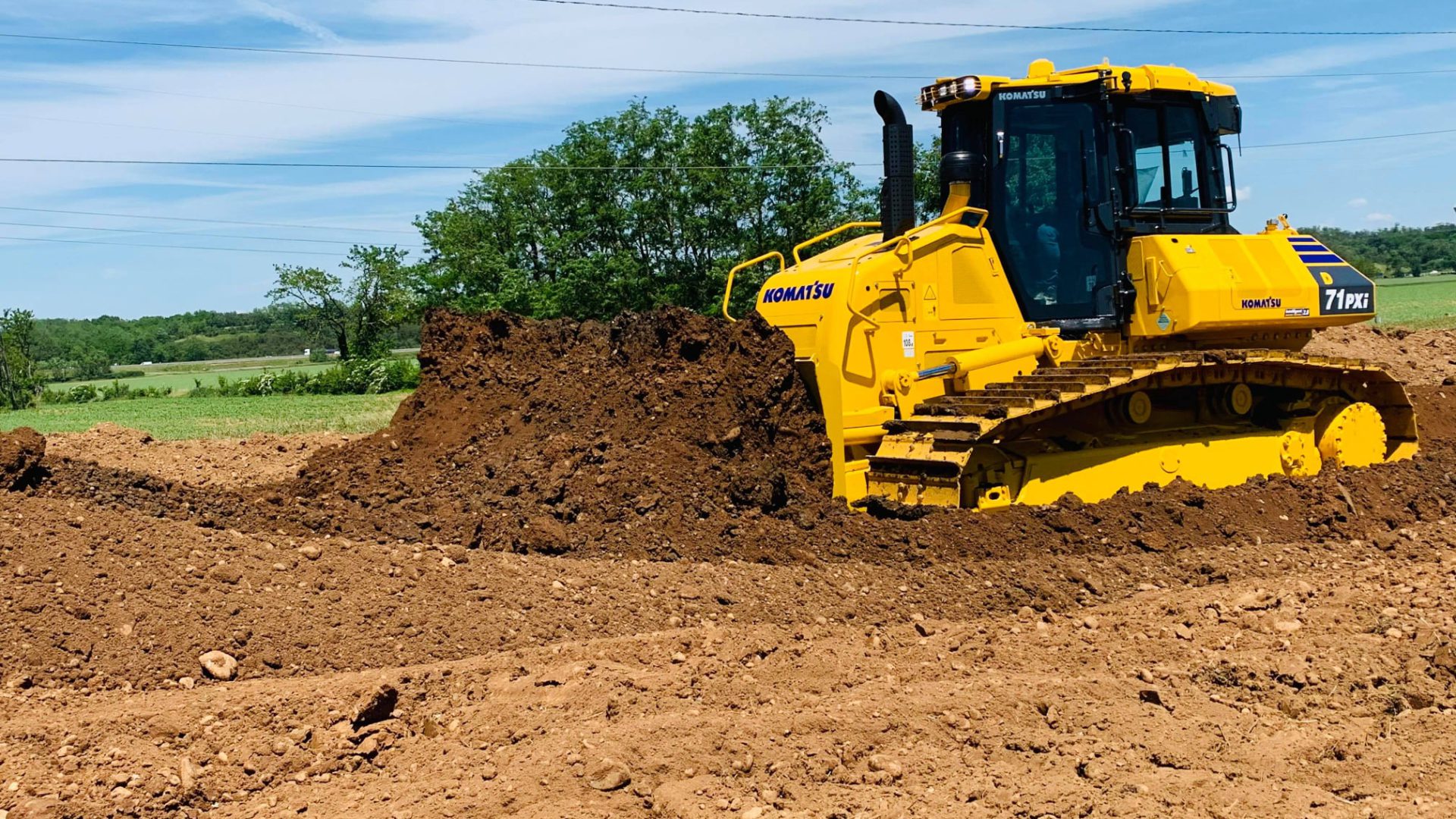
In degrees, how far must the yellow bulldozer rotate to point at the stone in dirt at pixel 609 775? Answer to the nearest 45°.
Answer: approximately 45° to its left

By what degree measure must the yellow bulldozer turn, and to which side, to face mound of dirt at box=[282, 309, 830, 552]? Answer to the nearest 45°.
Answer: approximately 45° to its right

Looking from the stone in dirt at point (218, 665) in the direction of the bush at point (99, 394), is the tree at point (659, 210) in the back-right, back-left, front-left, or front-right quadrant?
front-right

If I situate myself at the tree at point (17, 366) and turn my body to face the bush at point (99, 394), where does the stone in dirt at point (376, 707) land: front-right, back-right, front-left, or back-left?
front-right

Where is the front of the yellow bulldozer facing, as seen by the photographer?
facing the viewer and to the left of the viewer

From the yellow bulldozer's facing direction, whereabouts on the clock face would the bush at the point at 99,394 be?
The bush is roughly at 3 o'clock from the yellow bulldozer.

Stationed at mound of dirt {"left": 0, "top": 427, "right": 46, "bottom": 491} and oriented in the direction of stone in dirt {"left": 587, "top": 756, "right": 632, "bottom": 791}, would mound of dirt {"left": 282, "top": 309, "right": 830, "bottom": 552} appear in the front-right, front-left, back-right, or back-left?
front-left

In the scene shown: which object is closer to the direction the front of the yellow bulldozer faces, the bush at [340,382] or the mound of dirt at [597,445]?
the mound of dirt

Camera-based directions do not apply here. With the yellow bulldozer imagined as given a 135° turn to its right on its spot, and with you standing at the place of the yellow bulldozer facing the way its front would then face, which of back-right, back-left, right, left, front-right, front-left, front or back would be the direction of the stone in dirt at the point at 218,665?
back-left

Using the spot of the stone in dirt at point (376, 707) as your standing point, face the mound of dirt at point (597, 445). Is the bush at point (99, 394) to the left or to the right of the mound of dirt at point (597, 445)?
left
